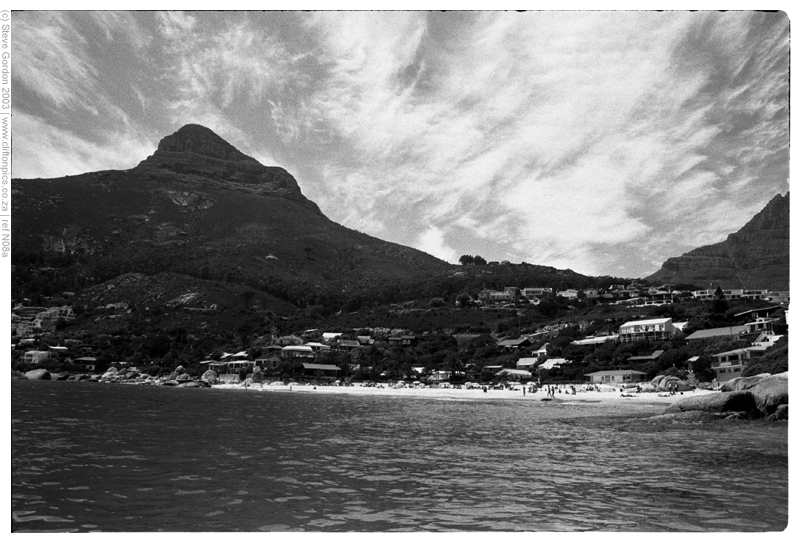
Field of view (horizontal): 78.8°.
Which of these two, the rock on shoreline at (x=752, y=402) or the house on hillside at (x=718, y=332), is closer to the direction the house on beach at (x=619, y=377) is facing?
the rock on shoreline

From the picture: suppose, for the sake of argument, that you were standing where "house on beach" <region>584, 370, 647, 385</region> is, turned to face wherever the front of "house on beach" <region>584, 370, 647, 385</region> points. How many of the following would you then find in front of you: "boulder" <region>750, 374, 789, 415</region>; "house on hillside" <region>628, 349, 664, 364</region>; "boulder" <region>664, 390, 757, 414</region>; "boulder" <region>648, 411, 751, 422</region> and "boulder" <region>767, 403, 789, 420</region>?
4

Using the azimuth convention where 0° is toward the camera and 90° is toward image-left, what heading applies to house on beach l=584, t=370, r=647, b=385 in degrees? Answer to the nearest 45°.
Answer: approximately 0°

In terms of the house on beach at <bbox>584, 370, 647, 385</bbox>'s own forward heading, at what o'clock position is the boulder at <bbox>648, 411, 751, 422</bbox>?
The boulder is roughly at 12 o'clock from the house on beach.

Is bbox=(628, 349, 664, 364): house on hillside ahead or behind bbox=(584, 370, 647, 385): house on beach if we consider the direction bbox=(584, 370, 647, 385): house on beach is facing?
behind

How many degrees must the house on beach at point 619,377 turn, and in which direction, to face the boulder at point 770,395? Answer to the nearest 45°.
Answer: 0° — it already faces it

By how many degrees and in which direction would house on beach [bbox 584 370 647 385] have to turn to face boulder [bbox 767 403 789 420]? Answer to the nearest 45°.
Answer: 0° — it already faces it
